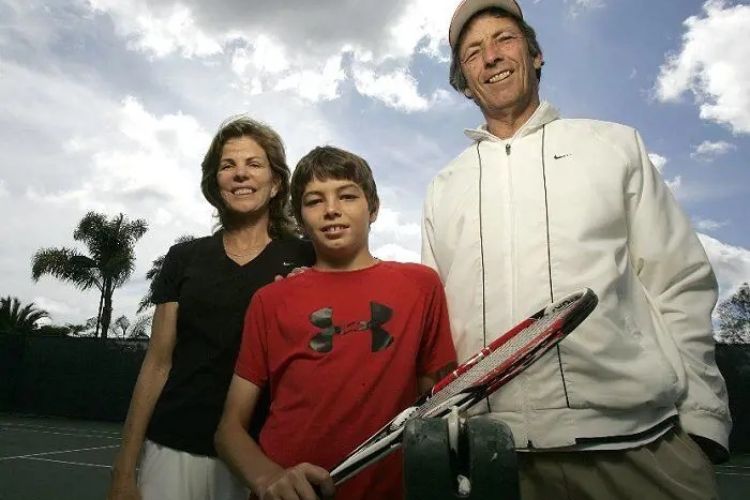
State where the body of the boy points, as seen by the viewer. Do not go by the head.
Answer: toward the camera

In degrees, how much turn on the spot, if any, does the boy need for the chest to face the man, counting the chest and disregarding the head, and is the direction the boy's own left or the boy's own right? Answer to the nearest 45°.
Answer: approximately 90° to the boy's own left

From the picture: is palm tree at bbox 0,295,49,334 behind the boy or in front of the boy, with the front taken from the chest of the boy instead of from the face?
behind

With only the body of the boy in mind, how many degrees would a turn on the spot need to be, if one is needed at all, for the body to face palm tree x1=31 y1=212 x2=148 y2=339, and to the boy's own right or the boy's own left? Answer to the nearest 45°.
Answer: approximately 180°

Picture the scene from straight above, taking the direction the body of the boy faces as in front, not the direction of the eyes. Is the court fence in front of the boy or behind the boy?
behind

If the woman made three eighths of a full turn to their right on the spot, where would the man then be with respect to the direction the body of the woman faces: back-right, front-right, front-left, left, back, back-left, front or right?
back

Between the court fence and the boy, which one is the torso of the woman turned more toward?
the boy

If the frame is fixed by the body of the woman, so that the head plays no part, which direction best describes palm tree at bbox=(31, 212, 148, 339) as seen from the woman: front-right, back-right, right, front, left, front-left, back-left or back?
back

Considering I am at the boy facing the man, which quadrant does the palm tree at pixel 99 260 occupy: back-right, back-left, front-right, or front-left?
back-left

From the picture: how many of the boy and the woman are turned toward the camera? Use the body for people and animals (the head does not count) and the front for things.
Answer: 2

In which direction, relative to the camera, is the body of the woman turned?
toward the camera
